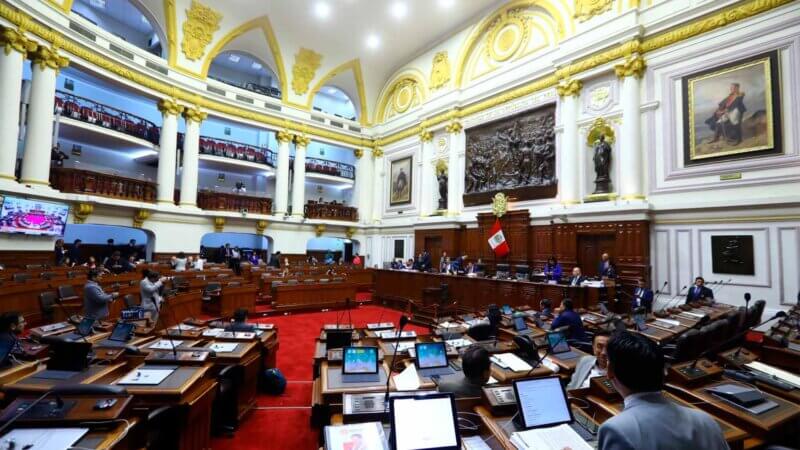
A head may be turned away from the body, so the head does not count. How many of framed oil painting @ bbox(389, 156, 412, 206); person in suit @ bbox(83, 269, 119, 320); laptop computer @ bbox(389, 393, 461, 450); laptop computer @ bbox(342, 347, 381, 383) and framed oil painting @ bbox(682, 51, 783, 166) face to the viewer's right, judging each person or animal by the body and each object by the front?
1

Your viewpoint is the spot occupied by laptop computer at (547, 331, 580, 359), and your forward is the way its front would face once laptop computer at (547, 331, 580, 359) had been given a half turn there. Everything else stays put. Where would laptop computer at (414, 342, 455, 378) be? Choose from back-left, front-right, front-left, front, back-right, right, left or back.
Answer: left

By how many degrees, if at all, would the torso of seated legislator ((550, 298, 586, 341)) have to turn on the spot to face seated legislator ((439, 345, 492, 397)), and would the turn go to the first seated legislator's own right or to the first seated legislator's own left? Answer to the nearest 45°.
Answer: approximately 135° to the first seated legislator's own left

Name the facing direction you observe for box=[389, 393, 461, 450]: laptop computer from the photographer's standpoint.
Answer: facing the viewer

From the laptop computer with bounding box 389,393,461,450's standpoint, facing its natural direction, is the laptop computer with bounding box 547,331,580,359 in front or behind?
behind

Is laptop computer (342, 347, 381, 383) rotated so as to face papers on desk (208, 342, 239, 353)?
no

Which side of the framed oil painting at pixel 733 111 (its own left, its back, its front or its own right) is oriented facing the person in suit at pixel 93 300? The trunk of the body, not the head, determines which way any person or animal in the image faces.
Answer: front

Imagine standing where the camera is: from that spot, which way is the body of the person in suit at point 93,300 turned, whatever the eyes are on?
to the viewer's right

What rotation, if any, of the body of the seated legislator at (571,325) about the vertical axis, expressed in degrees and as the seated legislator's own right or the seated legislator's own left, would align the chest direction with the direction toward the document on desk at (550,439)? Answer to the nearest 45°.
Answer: approximately 135° to the seated legislator's own left

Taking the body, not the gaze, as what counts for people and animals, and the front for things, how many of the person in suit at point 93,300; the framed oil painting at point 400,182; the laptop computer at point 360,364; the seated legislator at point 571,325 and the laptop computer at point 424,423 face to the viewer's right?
1

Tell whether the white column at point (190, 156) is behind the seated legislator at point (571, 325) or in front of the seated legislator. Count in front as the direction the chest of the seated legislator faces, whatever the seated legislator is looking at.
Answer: in front

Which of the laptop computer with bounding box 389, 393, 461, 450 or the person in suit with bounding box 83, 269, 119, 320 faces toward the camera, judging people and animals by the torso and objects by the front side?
the laptop computer

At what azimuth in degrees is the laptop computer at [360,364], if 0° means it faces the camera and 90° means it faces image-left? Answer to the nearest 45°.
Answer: approximately 0°

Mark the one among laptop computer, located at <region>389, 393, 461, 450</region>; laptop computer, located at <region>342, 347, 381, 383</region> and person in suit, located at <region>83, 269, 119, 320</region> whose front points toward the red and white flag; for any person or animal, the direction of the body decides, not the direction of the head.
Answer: the person in suit
